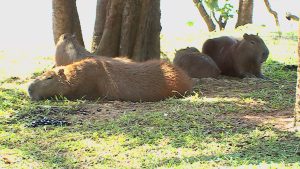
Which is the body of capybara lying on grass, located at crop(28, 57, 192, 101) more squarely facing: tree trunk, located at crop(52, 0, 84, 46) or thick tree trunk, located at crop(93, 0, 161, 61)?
the tree trunk

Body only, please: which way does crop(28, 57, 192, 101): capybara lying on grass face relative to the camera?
to the viewer's left

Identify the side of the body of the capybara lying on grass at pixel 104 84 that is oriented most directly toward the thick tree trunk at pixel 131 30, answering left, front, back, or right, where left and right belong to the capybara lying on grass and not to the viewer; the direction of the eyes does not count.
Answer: right

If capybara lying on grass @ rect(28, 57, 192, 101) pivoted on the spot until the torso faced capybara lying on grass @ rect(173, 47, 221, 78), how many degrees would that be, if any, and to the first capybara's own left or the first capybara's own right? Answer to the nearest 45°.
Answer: approximately 135° to the first capybara's own right

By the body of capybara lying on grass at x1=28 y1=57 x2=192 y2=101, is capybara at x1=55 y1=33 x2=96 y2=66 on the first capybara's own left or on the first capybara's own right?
on the first capybara's own right

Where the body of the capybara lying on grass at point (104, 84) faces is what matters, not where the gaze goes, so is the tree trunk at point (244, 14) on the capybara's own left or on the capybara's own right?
on the capybara's own right

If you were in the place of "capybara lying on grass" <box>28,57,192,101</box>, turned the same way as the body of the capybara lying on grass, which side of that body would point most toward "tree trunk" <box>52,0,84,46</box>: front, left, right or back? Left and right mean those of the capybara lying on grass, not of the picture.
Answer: right

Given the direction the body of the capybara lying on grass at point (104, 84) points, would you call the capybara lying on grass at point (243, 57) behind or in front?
behind
